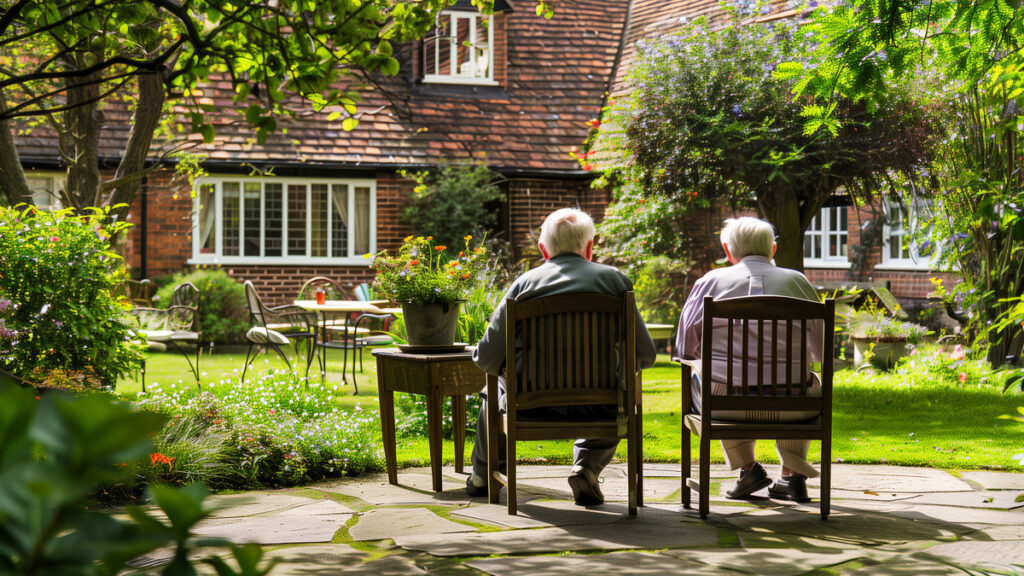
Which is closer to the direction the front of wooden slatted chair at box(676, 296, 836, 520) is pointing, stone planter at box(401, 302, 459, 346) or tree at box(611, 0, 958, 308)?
the tree

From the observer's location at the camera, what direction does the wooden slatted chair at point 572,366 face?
facing away from the viewer

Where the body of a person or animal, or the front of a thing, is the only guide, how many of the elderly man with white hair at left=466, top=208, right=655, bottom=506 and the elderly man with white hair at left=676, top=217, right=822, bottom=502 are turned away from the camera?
2

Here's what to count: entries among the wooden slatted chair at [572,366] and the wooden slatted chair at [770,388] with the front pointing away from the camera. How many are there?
2

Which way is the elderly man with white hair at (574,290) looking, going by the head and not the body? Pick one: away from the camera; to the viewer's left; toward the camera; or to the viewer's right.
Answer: away from the camera

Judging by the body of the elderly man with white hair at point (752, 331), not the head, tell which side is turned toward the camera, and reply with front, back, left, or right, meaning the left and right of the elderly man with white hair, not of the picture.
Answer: back

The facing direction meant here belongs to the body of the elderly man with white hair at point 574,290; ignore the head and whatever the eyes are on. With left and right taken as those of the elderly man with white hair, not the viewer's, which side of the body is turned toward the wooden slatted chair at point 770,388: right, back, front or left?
right

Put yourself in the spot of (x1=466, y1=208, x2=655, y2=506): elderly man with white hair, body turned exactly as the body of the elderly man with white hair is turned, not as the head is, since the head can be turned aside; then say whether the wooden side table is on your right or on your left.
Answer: on your left

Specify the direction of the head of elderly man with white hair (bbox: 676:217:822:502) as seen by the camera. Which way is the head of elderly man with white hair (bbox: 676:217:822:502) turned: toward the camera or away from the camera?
away from the camera

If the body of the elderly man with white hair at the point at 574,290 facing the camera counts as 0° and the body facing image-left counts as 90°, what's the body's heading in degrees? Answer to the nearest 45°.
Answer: approximately 180°

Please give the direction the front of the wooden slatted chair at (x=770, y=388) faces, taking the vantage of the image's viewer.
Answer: facing away from the viewer
